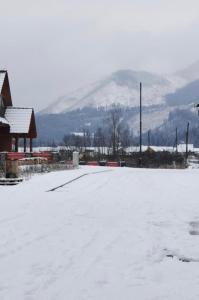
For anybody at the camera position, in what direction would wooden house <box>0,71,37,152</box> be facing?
facing to the right of the viewer
